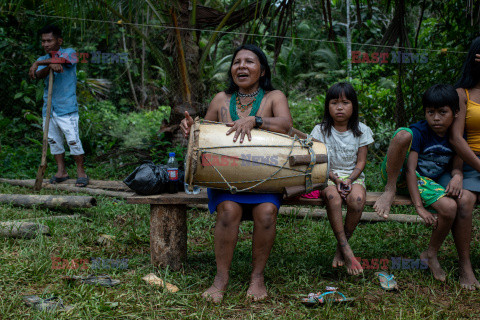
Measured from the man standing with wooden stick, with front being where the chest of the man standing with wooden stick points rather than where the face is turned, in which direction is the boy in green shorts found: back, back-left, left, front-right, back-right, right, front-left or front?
left

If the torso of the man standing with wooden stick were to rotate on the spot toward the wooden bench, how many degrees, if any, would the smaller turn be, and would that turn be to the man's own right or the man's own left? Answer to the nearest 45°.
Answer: approximately 45° to the man's own left

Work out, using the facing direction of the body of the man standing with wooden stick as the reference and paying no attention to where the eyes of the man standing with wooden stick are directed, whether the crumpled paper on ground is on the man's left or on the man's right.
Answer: on the man's left

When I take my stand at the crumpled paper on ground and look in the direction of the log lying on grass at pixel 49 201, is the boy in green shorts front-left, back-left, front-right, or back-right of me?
back-right

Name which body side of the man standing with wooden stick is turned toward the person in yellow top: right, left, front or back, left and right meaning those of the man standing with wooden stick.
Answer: left

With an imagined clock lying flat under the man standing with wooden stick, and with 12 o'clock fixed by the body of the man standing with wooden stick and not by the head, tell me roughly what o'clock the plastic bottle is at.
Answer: The plastic bottle is roughly at 10 o'clock from the man standing with wooden stick.
